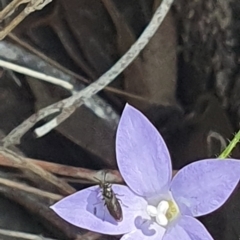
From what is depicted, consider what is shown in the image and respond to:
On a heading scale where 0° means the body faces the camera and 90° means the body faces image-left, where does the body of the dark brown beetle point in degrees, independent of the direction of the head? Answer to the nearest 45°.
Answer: approximately 135°

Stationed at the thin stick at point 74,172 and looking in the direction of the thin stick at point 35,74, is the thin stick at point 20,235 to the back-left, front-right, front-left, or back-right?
back-left

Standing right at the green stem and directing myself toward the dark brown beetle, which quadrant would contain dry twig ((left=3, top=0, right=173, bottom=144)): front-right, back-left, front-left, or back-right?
front-right

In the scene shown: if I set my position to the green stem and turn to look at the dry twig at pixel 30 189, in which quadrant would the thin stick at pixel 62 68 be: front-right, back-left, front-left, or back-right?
front-right
